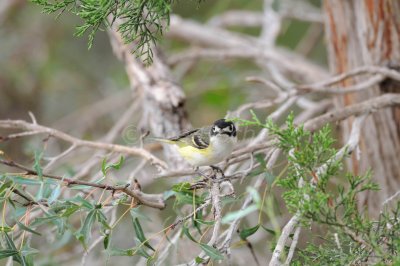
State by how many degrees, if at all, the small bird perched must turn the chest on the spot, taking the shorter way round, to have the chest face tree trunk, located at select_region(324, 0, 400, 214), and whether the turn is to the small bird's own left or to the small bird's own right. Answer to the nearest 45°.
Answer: approximately 90° to the small bird's own left

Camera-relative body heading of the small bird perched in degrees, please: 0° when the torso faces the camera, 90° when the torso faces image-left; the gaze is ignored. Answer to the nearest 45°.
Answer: approximately 315°
